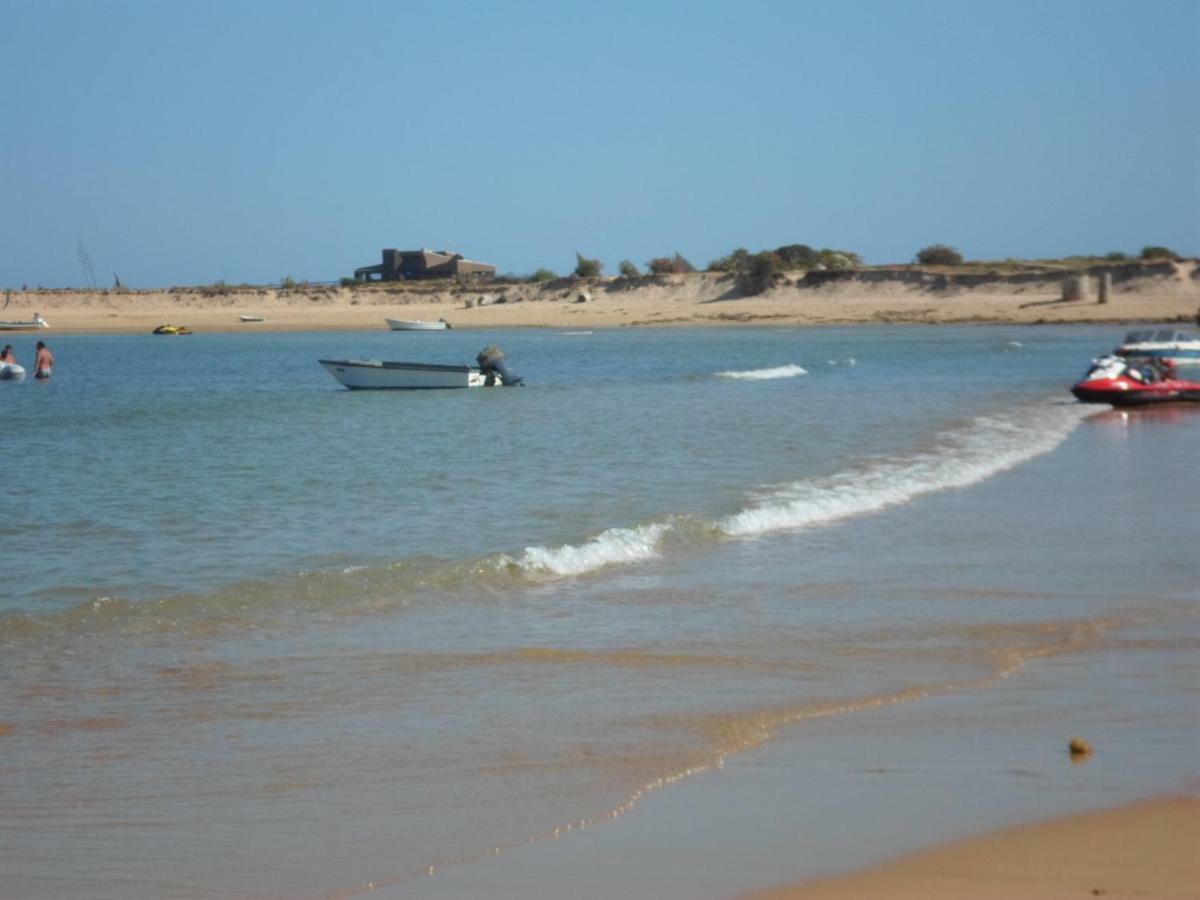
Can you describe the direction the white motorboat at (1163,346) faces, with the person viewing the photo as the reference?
facing to the left of the viewer

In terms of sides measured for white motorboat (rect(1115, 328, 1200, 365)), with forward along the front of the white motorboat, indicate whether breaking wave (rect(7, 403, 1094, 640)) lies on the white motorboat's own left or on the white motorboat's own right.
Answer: on the white motorboat's own left

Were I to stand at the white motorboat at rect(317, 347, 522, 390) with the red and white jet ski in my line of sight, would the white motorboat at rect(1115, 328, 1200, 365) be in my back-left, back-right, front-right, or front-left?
front-left

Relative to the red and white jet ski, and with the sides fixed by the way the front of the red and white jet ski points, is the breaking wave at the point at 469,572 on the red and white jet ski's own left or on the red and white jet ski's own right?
on the red and white jet ski's own left

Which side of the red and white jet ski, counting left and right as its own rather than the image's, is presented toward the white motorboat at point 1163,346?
right

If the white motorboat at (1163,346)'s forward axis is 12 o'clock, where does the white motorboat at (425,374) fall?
the white motorboat at (425,374) is roughly at 11 o'clock from the white motorboat at (1163,346).

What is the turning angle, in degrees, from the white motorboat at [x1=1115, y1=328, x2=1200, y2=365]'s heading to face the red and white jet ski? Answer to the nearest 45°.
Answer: approximately 90° to its left

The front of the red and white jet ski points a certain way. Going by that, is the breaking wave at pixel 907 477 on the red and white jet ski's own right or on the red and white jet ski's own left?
on the red and white jet ski's own left

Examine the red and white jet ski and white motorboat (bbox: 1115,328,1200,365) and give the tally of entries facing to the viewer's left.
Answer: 2

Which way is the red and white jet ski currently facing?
to the viewer's left

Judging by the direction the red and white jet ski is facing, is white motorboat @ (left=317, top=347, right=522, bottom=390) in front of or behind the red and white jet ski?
in front

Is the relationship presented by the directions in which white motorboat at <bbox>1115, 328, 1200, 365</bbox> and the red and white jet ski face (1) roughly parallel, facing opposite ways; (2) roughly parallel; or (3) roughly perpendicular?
roughly parallel
